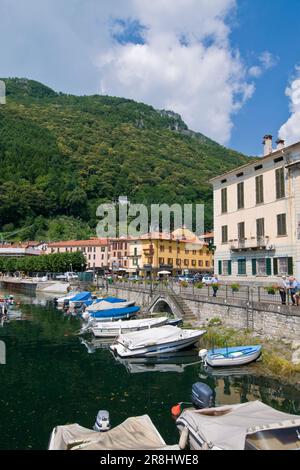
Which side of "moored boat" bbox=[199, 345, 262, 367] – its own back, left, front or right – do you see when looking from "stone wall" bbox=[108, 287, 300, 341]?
left

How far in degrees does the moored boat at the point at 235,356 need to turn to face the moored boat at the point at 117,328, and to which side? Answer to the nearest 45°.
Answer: approximately 135° to its left

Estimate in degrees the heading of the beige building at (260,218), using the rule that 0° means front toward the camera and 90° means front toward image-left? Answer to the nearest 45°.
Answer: approximately 45°

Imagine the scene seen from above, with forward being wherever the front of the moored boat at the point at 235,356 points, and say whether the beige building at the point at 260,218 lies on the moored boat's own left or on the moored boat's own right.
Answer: on the moored boat's own left

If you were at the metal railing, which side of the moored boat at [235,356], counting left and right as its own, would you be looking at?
left

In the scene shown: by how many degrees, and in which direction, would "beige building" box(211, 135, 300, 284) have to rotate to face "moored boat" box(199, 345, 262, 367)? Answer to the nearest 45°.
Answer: approximately 45° to its left

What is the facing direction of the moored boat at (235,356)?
to the viewer's right

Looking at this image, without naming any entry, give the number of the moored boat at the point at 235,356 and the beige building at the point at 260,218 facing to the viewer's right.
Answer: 1

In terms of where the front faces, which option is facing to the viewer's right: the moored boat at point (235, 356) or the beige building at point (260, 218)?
the moored boat

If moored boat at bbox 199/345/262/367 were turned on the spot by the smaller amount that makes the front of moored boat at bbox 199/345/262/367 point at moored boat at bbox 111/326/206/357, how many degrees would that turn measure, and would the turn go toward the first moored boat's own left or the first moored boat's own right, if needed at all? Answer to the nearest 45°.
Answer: approximately 135° to the first moored boat's own left
